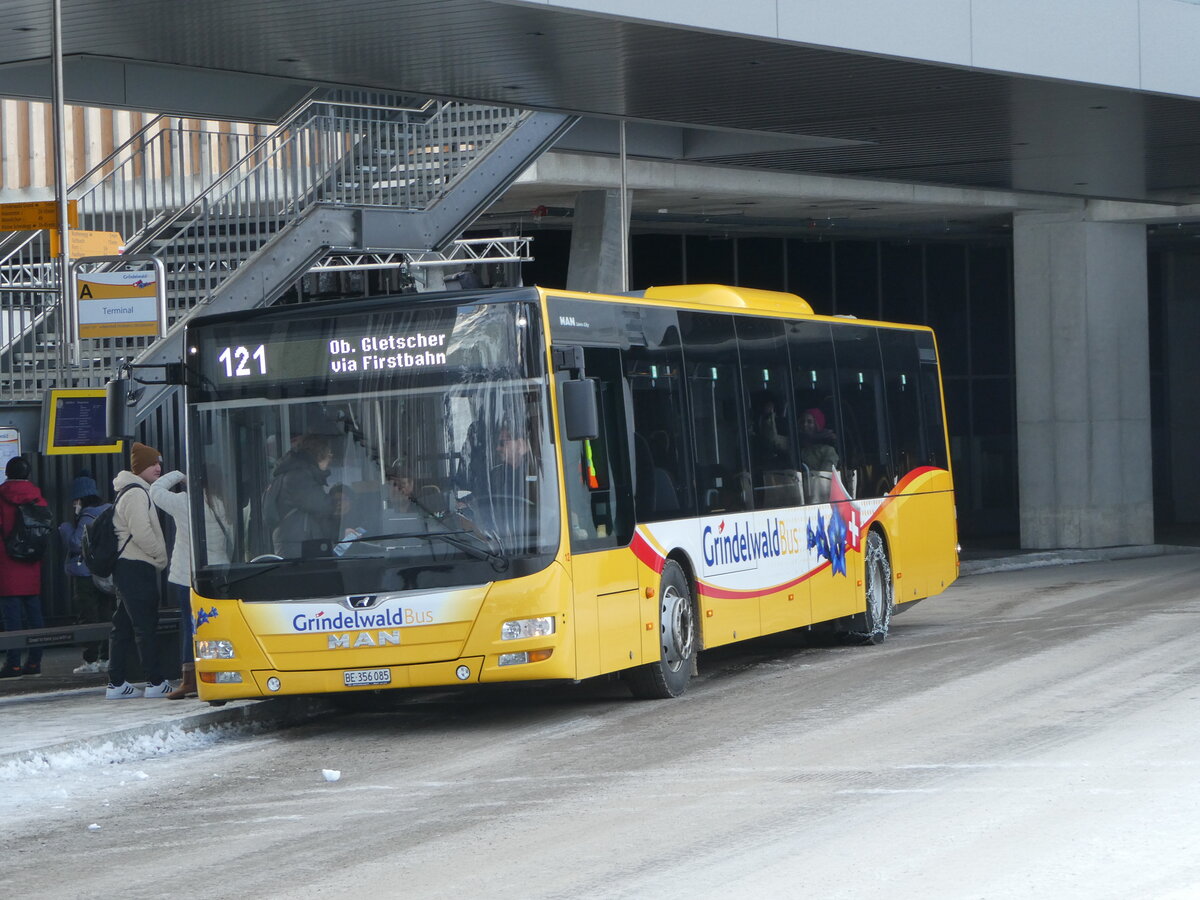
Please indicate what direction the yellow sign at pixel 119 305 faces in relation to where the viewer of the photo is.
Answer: facing the viewer

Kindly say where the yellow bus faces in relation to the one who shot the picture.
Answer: facing the viewer and to the left of the viewer

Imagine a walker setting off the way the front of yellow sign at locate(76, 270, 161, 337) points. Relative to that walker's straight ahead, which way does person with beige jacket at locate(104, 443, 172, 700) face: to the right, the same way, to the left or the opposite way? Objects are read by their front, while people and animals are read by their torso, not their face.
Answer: to the left

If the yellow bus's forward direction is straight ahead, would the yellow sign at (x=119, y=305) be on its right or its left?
on its right

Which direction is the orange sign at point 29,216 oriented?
toward the camera

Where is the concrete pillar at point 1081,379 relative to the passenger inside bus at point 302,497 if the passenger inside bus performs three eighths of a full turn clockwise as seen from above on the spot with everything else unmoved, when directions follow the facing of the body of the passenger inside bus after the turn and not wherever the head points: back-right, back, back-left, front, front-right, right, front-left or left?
back

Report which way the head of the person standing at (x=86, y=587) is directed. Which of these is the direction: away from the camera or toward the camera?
away from the camera

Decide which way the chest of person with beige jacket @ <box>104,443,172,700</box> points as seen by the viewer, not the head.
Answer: to the viewer's right

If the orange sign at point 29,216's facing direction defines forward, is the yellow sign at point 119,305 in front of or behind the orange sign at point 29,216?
in front

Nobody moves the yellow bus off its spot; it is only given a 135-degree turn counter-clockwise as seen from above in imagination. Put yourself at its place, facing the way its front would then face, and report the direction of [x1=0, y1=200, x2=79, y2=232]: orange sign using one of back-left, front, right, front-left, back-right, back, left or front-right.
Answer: back-left

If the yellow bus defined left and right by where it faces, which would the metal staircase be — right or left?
on its right
